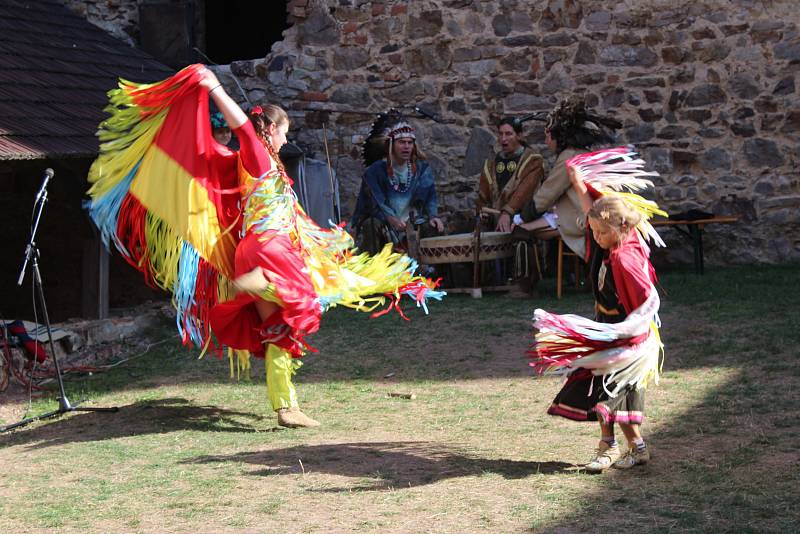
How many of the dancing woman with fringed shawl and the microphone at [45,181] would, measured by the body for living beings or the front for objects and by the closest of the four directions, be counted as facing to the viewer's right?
2

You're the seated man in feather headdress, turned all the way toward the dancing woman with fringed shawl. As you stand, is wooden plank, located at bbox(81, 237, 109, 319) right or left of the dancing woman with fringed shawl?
right

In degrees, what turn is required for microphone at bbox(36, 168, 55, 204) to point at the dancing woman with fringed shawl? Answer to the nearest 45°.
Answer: approximately 45° to its right

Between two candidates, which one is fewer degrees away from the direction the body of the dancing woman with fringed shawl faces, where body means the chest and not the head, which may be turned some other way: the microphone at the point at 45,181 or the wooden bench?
the wooden bench

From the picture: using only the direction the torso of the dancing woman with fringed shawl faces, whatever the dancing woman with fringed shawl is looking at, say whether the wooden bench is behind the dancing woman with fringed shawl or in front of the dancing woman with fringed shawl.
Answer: in front

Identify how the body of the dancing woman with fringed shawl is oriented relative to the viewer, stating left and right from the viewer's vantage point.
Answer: facing to the right of the viewer

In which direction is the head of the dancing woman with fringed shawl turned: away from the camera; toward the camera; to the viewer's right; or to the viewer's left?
to the viewer's right

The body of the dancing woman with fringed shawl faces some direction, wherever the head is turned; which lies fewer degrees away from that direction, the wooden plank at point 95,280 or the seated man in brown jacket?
the seated man in brown jacket

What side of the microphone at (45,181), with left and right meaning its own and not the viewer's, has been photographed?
right

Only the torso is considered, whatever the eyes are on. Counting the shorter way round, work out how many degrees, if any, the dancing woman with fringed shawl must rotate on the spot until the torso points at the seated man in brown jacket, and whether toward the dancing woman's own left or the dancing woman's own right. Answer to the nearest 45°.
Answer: approximately 45° to the dancing woman's own left
